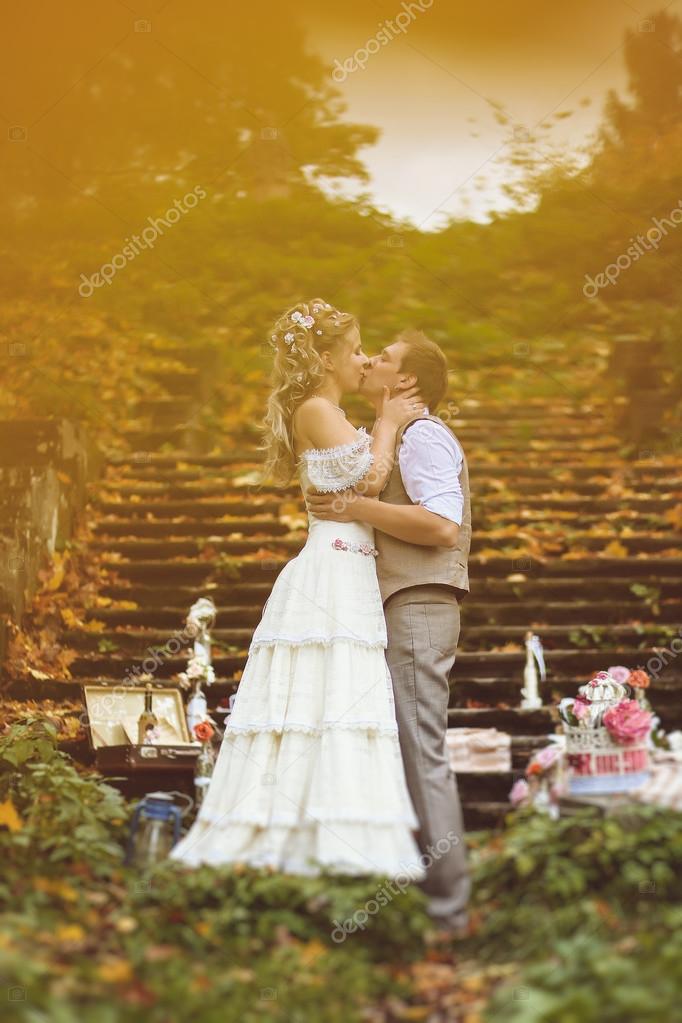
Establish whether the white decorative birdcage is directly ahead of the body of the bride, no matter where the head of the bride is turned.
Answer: yes

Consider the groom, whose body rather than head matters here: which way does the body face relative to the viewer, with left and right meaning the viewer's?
facing to the left of the viewer

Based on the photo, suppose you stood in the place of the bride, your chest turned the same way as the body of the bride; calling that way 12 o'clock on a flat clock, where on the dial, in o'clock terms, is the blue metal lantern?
The blue metal lantern is roughly at 7 o'clock from the bride.

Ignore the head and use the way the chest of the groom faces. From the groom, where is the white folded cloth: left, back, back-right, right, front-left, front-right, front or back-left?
back

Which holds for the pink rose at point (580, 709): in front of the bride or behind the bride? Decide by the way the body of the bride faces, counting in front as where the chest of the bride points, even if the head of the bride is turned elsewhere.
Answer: in front

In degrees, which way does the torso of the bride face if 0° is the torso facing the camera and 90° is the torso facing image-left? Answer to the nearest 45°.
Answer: approximately 270°

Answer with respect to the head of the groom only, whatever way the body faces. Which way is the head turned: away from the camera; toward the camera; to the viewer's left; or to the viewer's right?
to the viewer's left

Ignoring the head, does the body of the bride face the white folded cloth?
yes

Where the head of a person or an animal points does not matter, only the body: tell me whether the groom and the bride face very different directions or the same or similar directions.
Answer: very different directions
